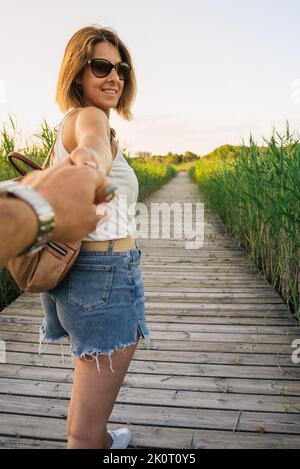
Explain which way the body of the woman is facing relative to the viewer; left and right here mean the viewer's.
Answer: facing away from the viewer and to the right of the viewer

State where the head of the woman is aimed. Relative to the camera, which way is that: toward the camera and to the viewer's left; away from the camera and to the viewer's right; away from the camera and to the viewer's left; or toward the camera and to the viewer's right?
toward the camera and to the viewer's right
